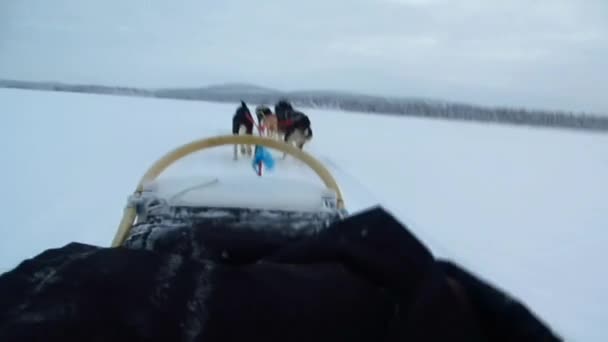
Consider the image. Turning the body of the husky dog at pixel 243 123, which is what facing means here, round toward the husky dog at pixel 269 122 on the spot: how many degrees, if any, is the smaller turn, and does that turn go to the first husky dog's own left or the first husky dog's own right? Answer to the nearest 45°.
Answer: approximately 45° to the first husky dog's own right

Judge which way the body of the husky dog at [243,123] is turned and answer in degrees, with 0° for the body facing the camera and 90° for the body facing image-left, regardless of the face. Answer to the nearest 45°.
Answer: approximately 180°

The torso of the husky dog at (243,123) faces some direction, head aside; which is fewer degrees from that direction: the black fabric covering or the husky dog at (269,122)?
the husky dog

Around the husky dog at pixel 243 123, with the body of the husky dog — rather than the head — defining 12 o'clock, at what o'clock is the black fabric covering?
The black fabric covering is roughly at 6 o'clock from the husky dog.
